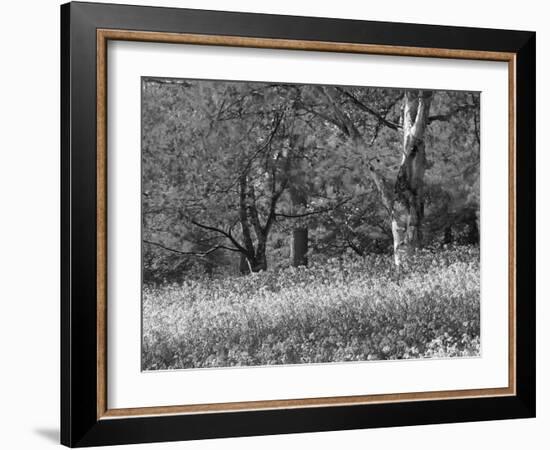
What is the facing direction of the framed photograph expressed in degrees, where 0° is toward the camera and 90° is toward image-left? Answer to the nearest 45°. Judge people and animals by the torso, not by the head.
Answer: approximately 315°
